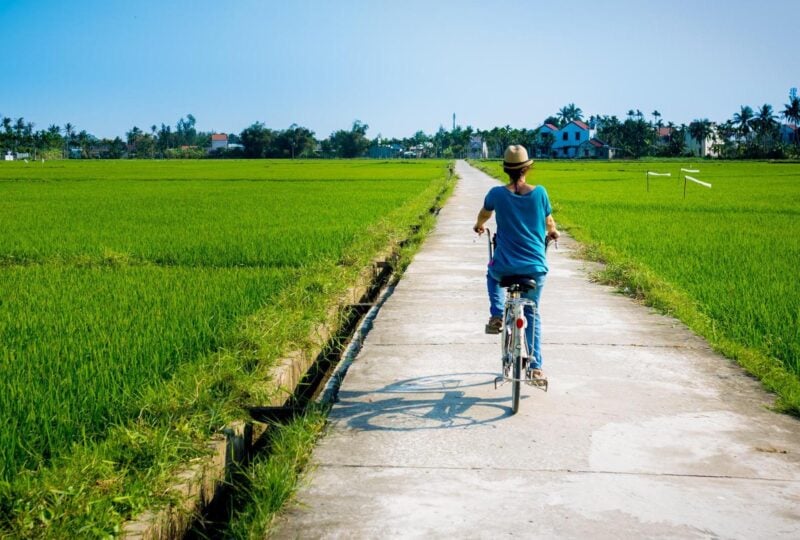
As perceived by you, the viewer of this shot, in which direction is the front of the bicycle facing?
facing away from the viewer

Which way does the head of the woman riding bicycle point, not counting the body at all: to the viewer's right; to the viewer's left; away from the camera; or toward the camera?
away from the camera

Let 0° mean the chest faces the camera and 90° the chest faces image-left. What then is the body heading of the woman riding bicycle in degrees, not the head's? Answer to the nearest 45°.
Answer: approximately 180°
